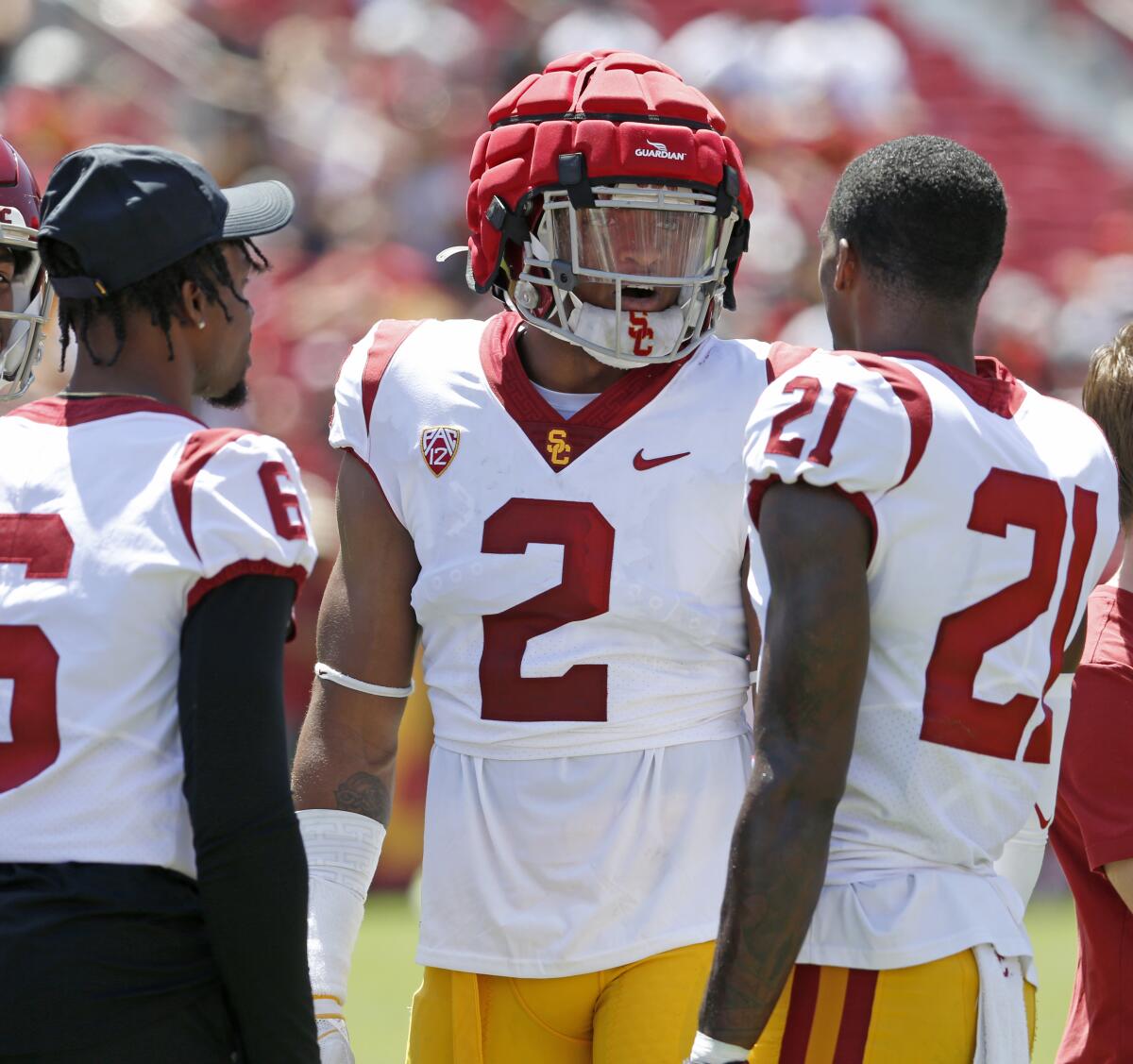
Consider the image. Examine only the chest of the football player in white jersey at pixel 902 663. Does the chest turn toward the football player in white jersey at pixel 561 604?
yes

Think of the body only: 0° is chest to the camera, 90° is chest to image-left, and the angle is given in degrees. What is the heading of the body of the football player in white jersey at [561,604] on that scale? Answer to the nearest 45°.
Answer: approximately 0°

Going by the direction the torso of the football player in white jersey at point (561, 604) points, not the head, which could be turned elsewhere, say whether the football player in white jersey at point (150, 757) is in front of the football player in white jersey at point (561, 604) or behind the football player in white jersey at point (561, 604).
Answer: in front

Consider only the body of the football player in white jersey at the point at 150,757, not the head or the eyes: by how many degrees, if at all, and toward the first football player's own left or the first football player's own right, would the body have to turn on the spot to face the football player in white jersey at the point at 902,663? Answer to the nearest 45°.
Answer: approximately 45° to the first football player's own right

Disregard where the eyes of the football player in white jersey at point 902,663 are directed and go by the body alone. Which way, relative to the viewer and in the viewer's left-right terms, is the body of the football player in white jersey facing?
facing away from the viewer and to the left of the viewer

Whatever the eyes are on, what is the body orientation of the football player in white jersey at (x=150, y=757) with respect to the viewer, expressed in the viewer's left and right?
facing away from the viewer and to the right of the viewer

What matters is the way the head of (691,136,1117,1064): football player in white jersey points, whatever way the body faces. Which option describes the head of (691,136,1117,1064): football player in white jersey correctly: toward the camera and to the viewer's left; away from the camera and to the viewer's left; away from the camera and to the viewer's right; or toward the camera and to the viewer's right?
away from the camera and to the viewer's left

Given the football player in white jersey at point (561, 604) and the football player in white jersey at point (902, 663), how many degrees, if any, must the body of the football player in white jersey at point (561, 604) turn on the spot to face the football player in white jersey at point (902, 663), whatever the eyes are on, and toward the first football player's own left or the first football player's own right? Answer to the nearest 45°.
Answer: approximately 45° to the first football player's own left

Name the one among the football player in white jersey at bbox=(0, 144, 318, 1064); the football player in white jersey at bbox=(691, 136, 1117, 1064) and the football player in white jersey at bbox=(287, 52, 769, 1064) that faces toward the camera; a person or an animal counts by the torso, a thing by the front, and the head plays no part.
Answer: the football player in white jersey at bbox=(287, 52, 769, 1064)

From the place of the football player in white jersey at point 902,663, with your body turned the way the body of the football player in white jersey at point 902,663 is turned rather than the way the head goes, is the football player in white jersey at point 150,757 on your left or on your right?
on your left

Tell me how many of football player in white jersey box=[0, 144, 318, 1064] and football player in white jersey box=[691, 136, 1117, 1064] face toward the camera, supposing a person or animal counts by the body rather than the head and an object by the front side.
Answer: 0
